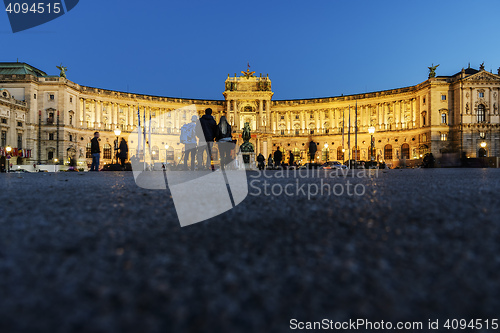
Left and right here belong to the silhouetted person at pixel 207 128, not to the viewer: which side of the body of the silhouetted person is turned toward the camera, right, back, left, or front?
back

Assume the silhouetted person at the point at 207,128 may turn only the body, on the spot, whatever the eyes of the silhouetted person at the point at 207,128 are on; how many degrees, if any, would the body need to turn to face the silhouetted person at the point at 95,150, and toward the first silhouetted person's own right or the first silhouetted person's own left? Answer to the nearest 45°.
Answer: approximately 45° to the first silhouetted person's own left

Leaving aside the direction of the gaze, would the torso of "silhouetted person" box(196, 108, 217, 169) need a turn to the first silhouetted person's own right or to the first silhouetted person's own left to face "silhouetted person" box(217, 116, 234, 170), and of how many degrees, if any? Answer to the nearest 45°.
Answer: approximately 45° to the first silhouetted person's own right
